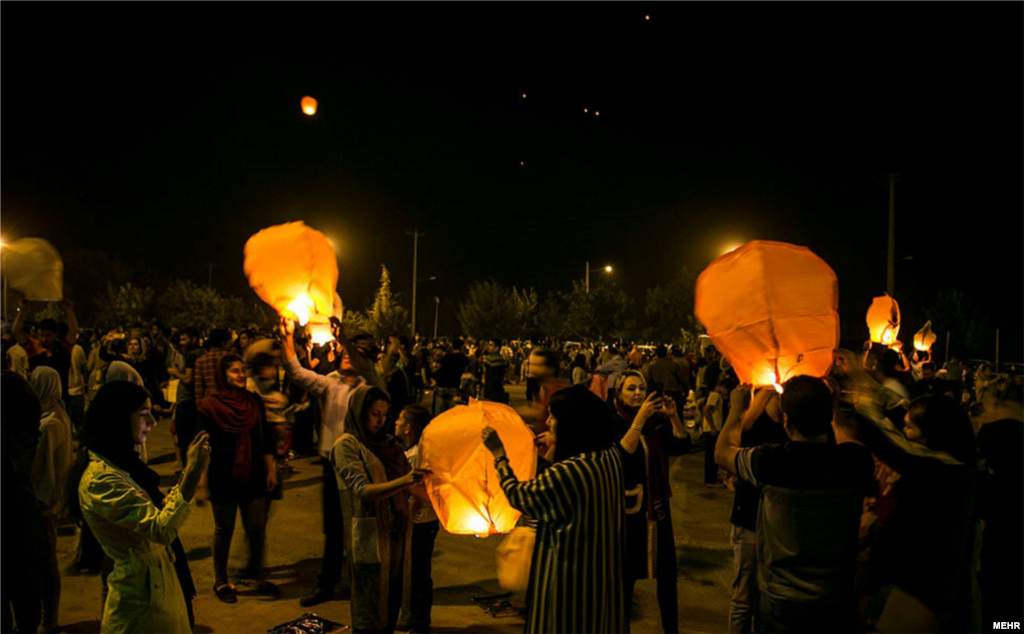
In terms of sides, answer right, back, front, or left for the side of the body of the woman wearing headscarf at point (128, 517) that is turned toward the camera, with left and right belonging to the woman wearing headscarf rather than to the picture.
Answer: right

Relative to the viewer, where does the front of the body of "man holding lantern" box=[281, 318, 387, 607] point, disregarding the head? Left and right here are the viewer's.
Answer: facing to the left of the viewer

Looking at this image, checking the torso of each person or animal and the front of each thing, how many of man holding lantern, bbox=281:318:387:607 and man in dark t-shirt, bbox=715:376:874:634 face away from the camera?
1

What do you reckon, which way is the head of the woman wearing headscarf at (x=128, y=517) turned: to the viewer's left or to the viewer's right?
to the viewer's right

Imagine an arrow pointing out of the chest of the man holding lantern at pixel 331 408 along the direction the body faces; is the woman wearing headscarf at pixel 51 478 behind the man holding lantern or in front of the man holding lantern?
in front

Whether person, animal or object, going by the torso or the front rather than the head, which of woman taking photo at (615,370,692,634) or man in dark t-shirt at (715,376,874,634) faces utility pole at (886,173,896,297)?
the man in dark t-shirt

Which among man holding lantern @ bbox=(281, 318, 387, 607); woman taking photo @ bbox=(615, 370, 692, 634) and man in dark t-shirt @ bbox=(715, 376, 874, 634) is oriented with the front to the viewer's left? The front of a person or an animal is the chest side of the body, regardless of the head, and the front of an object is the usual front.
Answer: the man holding lantern

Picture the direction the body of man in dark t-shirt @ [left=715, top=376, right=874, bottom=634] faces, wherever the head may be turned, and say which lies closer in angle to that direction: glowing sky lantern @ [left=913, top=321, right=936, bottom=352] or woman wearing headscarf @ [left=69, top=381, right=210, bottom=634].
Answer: the glowing sky lantern

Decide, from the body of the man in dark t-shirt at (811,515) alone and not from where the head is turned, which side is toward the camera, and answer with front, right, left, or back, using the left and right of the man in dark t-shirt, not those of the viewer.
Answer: back

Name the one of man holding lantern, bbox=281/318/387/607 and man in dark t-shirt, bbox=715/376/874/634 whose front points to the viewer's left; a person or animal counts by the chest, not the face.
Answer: the man holding lantern

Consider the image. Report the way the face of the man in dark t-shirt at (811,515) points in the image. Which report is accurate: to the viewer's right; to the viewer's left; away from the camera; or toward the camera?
away from the camera

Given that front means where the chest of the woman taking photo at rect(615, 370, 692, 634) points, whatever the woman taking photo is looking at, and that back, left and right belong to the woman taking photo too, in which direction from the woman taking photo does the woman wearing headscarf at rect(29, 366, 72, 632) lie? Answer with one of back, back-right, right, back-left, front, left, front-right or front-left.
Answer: back-right

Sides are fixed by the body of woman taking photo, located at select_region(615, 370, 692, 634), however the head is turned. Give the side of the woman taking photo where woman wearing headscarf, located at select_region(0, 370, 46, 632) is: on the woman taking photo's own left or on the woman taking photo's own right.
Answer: on the woman taking photo's own right

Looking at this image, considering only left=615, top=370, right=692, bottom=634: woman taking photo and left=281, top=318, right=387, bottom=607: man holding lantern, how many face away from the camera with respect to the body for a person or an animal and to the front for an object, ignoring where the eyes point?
0

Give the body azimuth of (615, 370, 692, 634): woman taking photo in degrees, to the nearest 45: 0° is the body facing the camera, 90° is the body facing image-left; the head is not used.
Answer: approximately 315°

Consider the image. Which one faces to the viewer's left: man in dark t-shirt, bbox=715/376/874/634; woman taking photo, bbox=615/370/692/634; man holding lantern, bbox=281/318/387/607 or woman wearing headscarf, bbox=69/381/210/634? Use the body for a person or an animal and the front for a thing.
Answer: the man holding lantern
